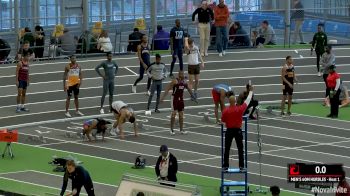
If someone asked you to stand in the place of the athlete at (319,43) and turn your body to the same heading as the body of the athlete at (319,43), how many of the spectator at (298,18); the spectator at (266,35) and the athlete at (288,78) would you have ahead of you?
1

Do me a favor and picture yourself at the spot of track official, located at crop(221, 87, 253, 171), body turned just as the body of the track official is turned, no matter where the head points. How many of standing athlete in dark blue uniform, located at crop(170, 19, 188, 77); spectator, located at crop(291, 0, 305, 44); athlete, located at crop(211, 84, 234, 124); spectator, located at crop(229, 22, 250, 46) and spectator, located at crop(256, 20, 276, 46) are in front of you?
5

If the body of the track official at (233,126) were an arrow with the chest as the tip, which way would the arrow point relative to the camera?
away from the camera

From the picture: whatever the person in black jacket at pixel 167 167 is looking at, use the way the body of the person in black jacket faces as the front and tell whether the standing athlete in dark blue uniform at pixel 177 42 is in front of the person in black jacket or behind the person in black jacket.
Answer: behind

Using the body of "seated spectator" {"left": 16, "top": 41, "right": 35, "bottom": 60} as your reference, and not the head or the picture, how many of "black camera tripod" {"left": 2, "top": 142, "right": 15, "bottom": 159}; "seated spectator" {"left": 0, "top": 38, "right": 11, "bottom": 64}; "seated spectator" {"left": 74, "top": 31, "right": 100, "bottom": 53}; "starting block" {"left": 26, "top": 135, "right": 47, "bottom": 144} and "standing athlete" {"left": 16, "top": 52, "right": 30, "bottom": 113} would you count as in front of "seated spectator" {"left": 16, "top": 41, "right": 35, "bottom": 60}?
3

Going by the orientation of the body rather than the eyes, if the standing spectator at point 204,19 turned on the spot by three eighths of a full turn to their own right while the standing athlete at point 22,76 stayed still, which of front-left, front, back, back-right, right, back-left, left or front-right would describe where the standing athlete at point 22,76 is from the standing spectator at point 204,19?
left

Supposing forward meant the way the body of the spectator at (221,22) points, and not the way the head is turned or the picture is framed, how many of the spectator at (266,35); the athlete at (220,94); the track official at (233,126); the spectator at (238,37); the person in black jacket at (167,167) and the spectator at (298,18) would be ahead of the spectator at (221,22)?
3
